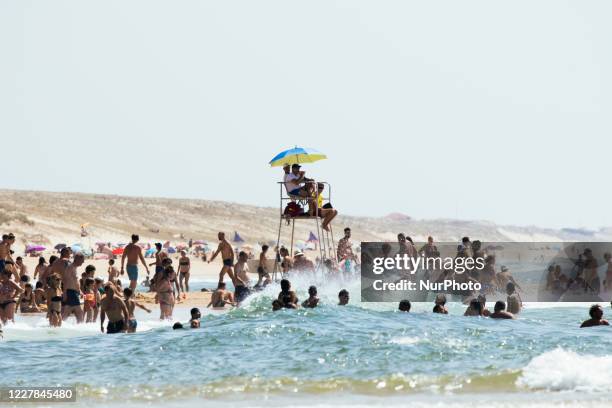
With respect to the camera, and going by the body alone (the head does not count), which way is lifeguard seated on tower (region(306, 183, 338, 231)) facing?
to the viewer's right

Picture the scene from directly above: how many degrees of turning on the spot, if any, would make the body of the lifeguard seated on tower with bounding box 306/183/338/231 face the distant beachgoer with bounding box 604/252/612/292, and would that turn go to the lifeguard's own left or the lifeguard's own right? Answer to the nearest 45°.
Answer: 0° — they already face them

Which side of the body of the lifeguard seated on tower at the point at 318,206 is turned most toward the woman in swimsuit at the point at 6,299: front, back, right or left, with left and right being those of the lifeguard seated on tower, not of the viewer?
back
